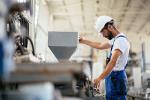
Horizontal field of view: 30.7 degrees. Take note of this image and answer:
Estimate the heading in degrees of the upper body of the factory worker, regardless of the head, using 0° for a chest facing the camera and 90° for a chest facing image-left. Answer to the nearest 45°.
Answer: approximately 90°
